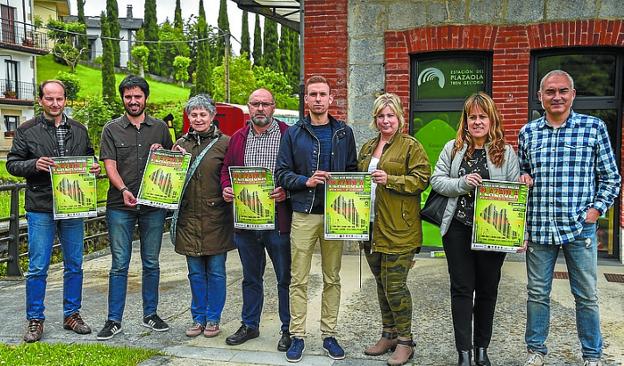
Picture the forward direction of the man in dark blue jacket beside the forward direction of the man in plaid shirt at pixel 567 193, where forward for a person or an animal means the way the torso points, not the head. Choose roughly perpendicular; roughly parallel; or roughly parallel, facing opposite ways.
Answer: roughly parallel

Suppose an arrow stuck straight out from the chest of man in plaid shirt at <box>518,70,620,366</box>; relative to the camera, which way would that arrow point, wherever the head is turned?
toward the camera

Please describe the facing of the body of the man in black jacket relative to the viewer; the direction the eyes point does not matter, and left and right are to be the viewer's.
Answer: facing the viewer

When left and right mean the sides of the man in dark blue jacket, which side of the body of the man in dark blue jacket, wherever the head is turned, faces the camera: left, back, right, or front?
front

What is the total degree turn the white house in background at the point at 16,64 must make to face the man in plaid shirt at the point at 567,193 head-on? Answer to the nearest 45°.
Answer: approximately 45° to its right

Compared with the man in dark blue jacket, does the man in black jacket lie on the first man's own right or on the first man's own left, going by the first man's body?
on the first man's own right

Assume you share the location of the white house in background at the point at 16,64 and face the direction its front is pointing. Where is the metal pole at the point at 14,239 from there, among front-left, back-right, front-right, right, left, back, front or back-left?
front-right

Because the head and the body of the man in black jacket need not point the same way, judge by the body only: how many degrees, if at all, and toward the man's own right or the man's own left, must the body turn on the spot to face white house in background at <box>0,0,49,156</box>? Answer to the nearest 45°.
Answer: approximately 180°

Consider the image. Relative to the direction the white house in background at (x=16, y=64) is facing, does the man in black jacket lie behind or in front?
in front

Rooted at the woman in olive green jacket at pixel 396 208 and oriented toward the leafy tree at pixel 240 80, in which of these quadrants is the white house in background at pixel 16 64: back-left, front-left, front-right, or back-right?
front-left

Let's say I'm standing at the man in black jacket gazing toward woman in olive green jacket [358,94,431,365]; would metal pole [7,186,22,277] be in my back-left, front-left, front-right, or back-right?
back-left

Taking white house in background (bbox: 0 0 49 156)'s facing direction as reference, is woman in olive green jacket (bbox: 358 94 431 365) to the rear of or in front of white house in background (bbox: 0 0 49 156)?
in front

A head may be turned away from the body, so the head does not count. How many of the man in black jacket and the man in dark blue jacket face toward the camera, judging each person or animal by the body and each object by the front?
2

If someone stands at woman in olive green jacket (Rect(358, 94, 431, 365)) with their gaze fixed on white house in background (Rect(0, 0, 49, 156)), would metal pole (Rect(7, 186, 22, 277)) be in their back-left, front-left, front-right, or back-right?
front-left

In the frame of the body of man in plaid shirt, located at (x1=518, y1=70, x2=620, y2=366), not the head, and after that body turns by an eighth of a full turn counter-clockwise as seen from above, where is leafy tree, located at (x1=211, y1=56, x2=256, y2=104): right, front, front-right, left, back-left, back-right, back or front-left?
back

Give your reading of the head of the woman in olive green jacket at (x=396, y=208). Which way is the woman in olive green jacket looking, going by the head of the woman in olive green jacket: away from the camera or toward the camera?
toward the camera
